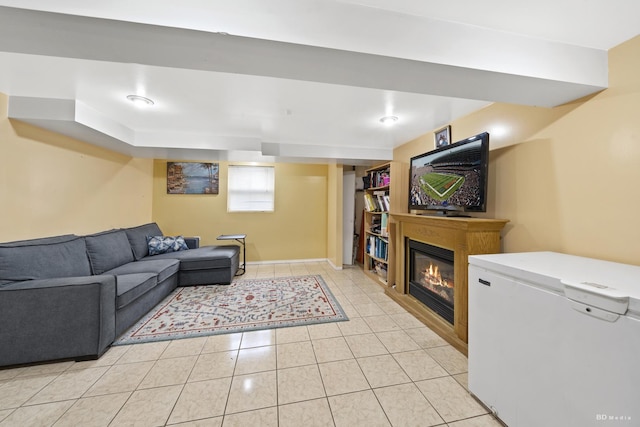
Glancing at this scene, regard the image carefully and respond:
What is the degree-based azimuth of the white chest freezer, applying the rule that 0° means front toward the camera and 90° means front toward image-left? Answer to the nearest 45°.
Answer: approximately 45°

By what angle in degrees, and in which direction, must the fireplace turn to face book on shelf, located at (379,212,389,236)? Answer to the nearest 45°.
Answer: approximately 90° to its right

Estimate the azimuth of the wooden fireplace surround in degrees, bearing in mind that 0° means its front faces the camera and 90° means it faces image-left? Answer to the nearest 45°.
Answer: approximately 45°

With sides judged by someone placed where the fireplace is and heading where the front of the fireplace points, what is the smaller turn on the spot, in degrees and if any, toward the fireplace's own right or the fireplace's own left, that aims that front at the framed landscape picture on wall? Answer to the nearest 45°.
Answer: approximately 45° to the fireplace's own right

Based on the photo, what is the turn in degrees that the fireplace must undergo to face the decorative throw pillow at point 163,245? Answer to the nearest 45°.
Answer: approximately 45° to its right

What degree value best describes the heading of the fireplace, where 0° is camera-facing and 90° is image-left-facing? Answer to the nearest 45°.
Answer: approximately 45°
